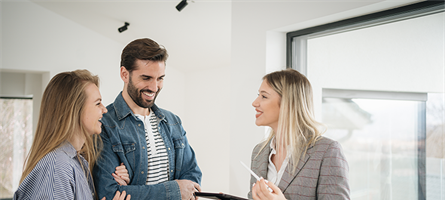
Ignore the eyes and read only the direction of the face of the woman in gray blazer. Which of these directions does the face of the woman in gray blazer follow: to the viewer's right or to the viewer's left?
to the viewer's left

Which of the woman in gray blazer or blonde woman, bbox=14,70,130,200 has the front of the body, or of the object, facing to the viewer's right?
the blonde woman

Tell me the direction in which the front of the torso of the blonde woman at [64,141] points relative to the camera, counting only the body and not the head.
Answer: to the viewer's right

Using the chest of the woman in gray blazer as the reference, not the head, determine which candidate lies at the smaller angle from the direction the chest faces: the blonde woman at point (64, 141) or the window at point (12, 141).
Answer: the blonde woman

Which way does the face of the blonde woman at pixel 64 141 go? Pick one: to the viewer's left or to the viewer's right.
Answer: to the viewer's right

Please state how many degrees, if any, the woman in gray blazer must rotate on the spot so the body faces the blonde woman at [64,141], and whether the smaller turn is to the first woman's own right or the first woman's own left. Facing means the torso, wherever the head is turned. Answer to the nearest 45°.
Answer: approximately 45° to the first woman's own right

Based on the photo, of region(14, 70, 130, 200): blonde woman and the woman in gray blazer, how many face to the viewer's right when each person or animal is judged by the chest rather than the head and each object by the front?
1

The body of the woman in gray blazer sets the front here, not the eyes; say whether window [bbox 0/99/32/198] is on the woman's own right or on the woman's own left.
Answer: on the woman's own right

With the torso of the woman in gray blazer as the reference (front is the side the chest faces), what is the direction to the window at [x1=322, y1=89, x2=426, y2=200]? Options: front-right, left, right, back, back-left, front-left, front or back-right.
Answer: back

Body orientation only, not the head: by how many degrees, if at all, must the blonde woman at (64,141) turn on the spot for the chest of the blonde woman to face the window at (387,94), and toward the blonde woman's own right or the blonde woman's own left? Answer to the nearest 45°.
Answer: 0° — they already face it

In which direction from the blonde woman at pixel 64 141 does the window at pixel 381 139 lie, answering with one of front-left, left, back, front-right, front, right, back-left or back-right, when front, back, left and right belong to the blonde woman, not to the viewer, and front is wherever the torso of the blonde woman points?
front

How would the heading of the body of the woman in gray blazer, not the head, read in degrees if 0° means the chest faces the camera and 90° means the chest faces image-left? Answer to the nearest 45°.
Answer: approximately 45°

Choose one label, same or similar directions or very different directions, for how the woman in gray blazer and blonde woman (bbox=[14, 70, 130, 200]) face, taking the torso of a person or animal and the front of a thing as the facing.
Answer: very different directions

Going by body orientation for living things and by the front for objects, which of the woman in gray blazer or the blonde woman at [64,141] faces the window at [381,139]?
the blonde woman

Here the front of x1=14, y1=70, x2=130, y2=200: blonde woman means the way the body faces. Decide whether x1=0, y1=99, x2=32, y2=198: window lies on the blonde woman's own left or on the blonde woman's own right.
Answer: on the blonde woman's own left
